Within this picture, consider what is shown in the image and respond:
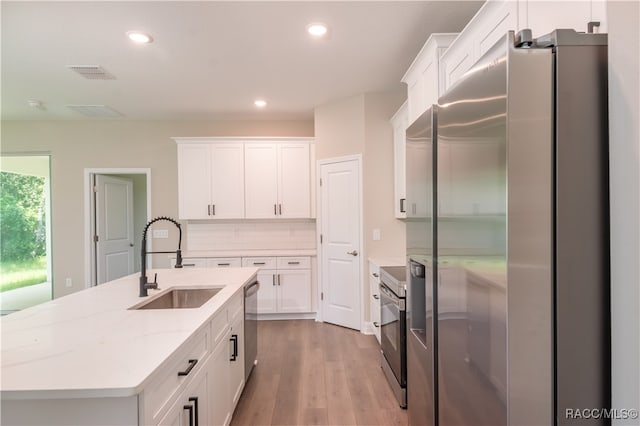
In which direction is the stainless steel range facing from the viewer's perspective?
to the viewer's left

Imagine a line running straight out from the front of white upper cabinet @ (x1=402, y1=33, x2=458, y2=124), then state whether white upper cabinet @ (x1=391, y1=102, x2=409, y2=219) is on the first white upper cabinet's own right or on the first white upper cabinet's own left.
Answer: on the first white upper cabinet's own right

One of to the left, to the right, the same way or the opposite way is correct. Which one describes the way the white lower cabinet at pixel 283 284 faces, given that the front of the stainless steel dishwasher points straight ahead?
to the right

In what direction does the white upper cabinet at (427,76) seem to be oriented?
to the viewer's left

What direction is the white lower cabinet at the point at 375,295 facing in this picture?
to the viewer's left

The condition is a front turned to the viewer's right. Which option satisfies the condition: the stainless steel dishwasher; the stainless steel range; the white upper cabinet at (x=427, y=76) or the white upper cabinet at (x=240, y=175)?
the stainless steel dishwasher

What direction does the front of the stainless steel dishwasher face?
to the viewer's right

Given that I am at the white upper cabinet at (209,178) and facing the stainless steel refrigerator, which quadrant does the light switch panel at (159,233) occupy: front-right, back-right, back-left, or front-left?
back-right

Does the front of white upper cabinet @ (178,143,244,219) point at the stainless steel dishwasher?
yes

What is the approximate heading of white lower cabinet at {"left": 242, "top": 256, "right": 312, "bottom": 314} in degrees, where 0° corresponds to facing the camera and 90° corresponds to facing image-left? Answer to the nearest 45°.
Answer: approximately 0°

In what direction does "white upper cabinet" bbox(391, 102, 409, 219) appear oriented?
to the viewer's left

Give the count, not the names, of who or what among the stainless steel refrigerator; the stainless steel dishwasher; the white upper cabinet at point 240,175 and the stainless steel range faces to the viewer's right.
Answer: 1

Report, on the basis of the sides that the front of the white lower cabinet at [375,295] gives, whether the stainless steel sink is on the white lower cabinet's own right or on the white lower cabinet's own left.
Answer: on the white lower cabinet's own left

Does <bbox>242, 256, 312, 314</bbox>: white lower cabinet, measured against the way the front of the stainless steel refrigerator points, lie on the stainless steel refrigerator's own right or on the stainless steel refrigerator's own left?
on the stainless steel refrigerator's own right
